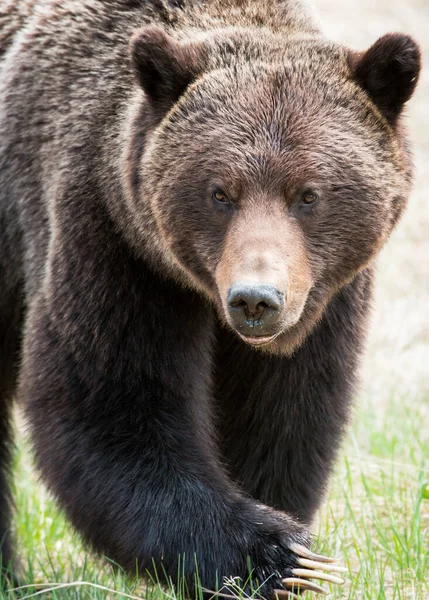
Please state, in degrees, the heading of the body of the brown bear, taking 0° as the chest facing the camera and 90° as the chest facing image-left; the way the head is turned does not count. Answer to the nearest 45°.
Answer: approximately 315°
